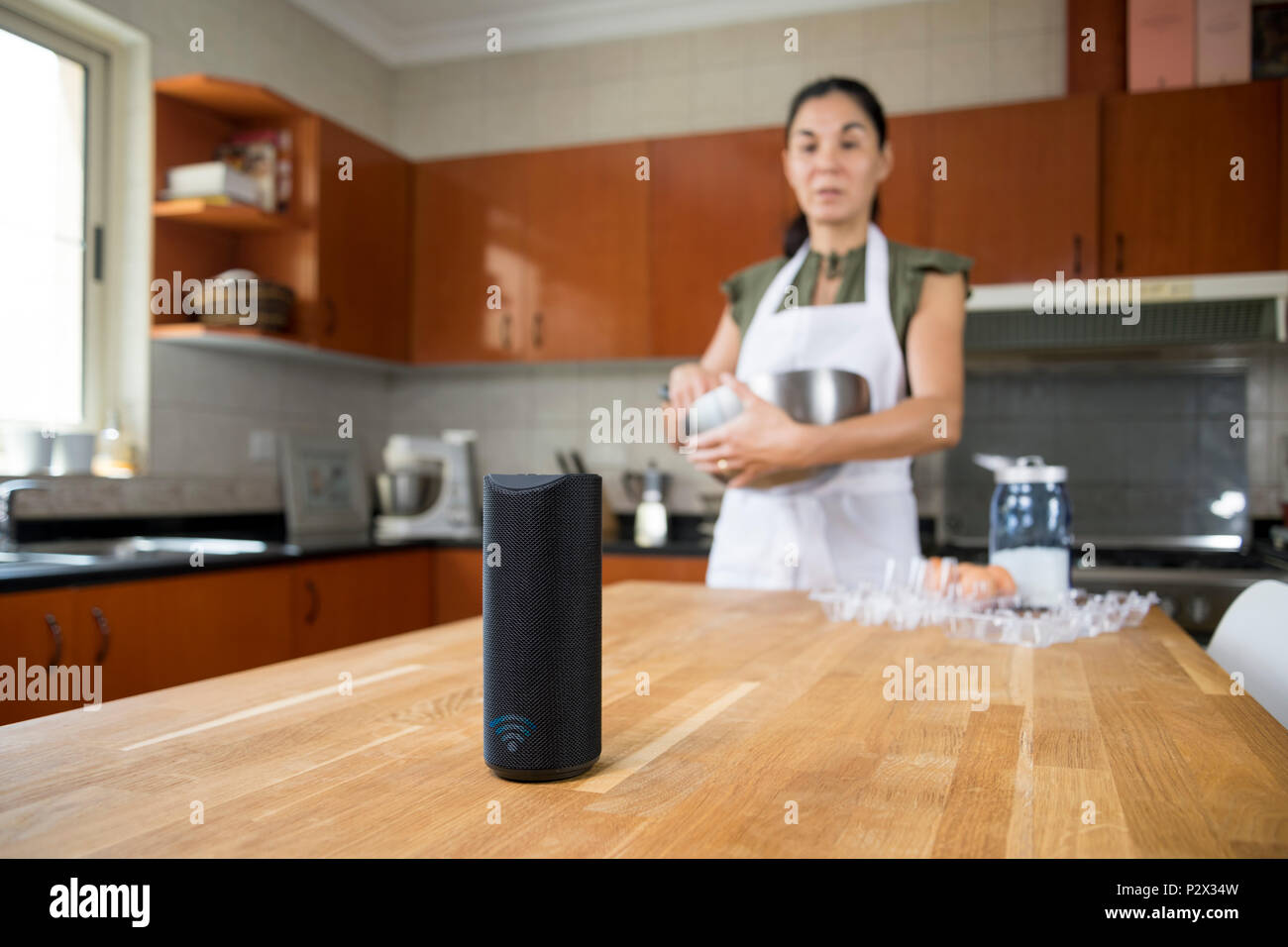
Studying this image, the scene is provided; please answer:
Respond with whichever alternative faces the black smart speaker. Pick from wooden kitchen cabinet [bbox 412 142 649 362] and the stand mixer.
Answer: the wooden kitchen cabinet

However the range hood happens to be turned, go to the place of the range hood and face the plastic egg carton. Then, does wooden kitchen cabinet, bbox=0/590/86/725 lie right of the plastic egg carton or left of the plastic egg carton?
right

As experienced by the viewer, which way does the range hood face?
facing the viewer

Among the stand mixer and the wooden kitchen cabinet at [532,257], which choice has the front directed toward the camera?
the wooden kitchen cabinet

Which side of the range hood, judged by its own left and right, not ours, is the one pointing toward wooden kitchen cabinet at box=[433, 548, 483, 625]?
right

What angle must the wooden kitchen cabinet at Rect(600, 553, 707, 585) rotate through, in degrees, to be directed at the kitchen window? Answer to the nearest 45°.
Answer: approximately 90° to its right

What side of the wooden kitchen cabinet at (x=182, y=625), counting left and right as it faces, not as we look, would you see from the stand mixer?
left

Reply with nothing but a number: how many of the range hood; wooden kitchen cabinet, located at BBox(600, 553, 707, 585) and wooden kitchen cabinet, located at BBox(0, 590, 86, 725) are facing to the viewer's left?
0

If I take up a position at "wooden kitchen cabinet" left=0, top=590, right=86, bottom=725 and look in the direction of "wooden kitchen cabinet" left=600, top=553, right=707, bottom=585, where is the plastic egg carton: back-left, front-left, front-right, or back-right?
front-right

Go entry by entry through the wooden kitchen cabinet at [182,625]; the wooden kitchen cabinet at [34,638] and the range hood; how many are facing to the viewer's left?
0

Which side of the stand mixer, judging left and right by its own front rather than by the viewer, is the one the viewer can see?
left

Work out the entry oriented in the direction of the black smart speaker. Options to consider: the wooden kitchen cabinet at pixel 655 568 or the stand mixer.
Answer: the wooden kitchen cabinet

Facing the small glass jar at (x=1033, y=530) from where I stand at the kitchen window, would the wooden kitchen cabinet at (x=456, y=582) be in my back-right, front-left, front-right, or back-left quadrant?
front-left

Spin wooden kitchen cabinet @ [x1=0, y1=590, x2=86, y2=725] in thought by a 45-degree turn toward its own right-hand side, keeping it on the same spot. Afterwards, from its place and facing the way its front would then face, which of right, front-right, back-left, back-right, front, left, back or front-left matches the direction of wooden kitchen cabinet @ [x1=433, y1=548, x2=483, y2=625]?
back-left

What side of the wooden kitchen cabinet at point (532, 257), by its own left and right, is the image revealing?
front

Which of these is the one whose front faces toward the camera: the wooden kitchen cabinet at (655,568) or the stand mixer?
the wooden kitchen cabinet

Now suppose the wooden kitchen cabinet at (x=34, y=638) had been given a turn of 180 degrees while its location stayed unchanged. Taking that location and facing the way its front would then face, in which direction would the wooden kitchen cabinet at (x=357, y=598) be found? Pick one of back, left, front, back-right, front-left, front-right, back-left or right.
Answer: right
